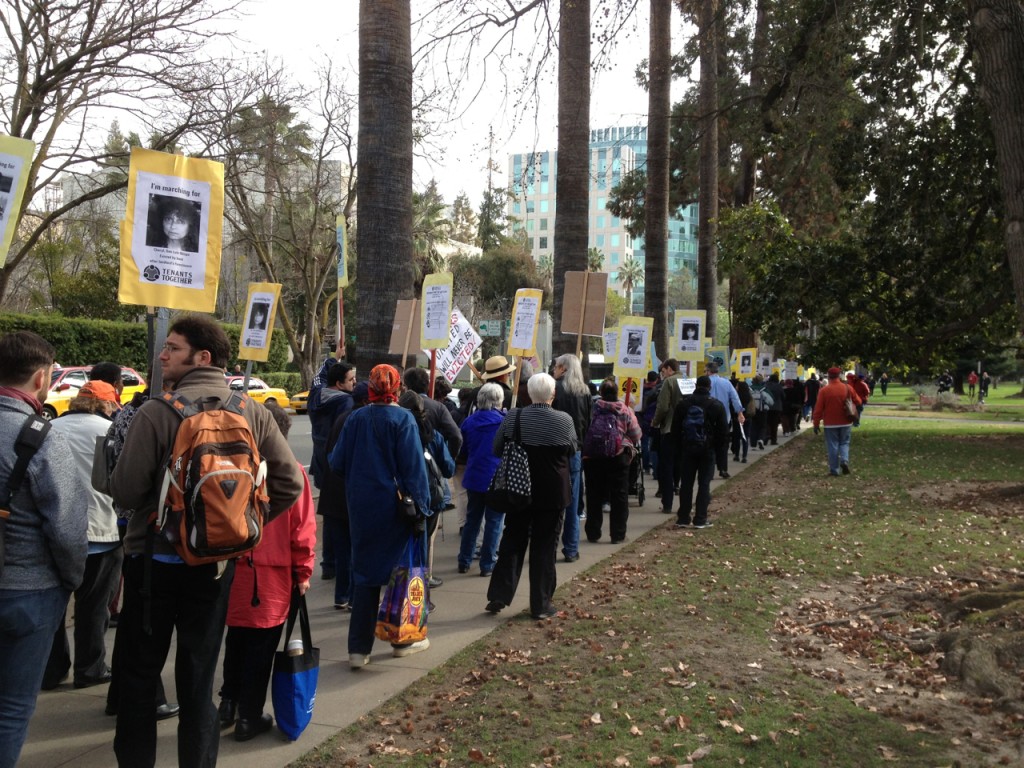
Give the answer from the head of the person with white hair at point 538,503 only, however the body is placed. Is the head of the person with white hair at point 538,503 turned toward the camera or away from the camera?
away from the camera

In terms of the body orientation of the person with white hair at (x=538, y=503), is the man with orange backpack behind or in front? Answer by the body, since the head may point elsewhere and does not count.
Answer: behind

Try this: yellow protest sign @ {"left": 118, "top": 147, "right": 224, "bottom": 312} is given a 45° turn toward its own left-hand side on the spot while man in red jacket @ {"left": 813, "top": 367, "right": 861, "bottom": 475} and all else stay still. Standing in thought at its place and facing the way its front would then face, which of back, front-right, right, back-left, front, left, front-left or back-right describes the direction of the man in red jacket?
left

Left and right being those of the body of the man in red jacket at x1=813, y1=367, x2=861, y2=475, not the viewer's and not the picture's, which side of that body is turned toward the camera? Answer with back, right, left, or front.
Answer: back

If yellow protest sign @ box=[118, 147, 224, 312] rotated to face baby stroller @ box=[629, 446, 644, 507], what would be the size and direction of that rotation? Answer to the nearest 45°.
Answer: approximately 135° to its left

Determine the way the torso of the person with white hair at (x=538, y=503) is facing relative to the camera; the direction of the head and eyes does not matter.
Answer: away from the camera

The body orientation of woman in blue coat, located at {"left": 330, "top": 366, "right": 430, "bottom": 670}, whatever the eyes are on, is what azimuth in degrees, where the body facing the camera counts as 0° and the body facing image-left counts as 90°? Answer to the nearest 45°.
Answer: approximately 180°

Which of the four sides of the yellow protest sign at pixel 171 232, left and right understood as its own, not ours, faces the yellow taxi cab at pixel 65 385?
back
